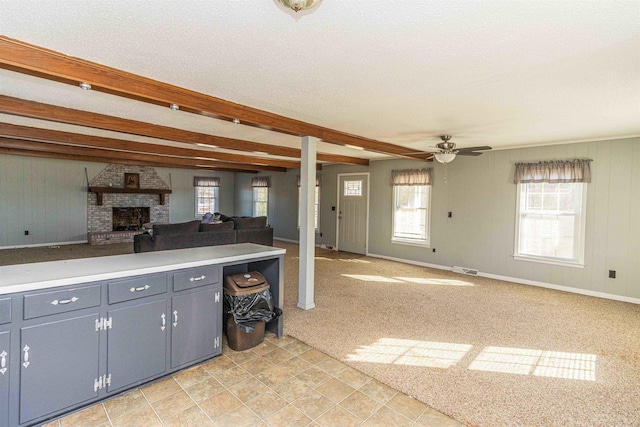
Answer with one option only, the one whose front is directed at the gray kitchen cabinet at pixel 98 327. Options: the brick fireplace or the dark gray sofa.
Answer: the brick fireplace

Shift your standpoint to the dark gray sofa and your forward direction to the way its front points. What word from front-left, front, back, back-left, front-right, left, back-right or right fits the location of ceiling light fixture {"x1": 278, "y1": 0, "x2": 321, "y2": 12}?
back

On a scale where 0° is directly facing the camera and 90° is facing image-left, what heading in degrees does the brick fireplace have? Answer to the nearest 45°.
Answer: approximately 0°

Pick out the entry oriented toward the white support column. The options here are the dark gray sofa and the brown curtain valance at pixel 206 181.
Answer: the brown curtain valance

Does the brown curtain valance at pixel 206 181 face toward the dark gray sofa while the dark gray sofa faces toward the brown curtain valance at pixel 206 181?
yes

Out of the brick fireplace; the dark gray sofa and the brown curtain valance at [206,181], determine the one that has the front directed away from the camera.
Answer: the dark gray sofa

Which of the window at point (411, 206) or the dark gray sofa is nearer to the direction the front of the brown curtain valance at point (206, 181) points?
the dark gray sofa

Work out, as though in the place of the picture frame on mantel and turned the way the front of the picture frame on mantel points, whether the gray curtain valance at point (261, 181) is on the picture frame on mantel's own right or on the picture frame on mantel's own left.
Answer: on the picture frame on mantel's own left

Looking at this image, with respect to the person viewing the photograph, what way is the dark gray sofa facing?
facing away from the viewer

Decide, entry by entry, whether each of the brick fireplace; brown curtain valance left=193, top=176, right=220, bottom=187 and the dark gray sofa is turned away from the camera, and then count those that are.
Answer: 1

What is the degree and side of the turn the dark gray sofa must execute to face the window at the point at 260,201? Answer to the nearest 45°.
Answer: approximately 45° to its right

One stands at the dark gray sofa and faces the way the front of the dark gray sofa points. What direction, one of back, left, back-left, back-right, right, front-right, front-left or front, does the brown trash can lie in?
back

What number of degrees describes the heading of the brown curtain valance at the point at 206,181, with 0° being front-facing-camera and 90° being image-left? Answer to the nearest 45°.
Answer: approximately 0°

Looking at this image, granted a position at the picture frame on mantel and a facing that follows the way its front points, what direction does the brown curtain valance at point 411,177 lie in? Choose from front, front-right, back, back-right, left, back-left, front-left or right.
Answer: front-left
